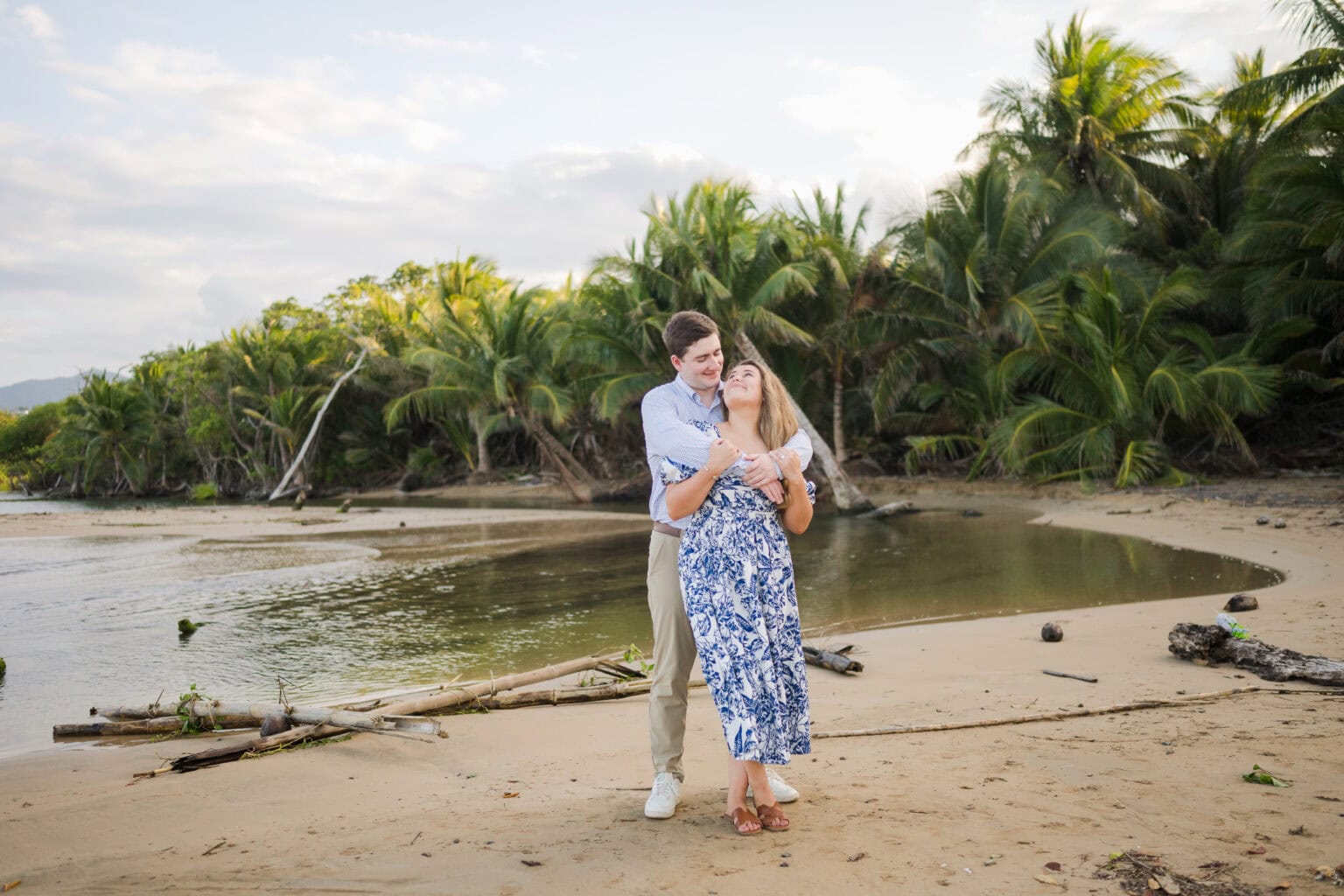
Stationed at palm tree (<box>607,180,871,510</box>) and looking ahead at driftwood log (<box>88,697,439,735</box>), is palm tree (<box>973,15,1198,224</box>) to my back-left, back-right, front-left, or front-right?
back-left

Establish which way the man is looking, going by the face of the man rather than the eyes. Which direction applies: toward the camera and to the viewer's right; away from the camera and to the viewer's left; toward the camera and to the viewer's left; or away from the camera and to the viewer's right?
toward the camera and to the viewer's right

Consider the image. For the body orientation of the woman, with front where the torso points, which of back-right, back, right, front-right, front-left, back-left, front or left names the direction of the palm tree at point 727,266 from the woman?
back

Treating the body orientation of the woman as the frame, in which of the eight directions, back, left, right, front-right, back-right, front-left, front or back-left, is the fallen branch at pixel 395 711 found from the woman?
back-right

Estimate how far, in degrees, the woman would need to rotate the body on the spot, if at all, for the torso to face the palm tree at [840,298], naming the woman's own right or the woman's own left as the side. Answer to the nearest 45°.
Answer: approximately 180°

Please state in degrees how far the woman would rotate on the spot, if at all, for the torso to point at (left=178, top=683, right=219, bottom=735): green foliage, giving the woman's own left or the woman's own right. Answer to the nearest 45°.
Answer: approximately 135° to the woman's own right

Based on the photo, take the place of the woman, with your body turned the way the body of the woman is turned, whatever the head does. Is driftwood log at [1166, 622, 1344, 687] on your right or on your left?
on your left

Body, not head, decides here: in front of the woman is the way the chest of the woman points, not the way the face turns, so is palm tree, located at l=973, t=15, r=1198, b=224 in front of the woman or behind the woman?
behind

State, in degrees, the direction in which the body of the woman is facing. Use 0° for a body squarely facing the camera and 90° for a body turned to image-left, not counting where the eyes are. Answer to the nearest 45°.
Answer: approximately 0°

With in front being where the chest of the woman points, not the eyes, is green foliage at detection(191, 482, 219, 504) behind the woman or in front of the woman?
behind

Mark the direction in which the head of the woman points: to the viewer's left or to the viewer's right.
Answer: to the viewer's left

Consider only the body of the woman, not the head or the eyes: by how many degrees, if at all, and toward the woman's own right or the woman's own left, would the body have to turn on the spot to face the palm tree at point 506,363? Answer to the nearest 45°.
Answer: approximately 180°
